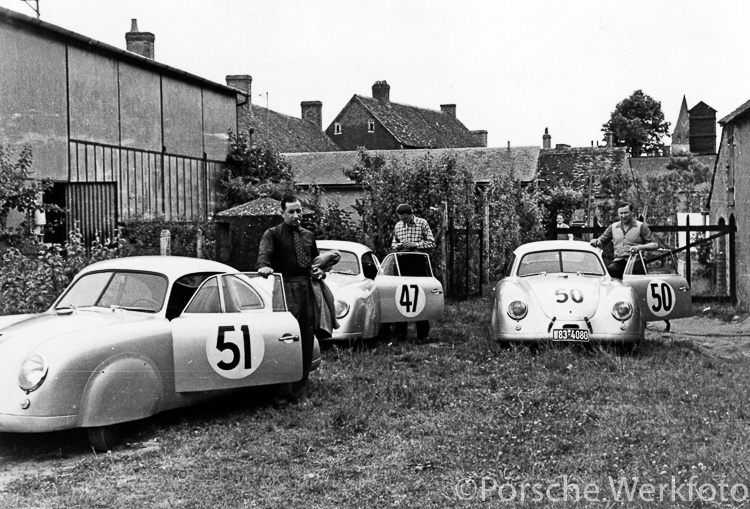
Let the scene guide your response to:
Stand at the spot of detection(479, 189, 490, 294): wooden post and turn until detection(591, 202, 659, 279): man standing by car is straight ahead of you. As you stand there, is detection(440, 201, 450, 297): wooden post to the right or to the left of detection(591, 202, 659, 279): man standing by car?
right

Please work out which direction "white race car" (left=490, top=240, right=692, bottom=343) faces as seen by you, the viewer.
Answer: facing the viewer

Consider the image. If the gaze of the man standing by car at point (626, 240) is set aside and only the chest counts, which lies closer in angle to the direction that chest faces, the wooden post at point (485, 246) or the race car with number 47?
the race car with number 47

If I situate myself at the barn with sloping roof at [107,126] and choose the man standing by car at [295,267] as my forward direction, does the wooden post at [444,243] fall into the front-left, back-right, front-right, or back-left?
front-left

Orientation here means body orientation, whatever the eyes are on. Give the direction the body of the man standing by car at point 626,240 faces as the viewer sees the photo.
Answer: toward the camera

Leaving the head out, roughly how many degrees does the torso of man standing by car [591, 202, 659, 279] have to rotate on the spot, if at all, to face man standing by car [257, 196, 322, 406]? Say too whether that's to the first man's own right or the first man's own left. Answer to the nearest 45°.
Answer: approximately 45° to the first man's own right

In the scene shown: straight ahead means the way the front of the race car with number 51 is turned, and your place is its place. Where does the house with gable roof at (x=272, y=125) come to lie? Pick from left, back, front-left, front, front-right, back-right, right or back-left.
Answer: back-right

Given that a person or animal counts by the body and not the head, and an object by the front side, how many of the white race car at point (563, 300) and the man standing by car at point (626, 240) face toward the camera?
2

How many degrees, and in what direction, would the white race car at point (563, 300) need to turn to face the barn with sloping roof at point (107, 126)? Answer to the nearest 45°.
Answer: approximately 135° to its right

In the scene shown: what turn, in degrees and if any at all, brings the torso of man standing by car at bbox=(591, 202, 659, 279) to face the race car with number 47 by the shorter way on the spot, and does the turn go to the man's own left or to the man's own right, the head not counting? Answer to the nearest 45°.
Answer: approximately 45° to the man's own right

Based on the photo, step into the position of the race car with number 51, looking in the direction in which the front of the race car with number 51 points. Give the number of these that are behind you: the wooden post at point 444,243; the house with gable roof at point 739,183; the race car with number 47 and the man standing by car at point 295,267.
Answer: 4

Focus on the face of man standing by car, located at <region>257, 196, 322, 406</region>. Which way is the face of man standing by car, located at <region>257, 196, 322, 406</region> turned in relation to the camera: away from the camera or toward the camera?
toward the camera

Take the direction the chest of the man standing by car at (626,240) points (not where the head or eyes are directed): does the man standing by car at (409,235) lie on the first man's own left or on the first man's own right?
on the first man's own right

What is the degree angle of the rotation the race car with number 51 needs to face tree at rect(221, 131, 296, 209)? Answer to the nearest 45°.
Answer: approximately 135° to its right

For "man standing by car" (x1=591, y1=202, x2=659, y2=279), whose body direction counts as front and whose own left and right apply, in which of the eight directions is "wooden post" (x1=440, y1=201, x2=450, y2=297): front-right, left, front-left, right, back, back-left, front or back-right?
back-right

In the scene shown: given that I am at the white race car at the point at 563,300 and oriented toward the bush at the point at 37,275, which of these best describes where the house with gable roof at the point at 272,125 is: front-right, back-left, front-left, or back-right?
front-right

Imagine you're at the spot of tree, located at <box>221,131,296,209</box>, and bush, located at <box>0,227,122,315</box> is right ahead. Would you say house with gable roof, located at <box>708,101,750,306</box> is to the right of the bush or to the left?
left

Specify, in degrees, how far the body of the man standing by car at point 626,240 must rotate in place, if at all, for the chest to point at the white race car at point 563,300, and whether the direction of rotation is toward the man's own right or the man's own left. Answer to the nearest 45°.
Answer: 0° — they already face it

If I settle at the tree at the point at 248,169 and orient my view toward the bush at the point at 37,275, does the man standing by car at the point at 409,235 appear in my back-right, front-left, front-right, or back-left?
front-left

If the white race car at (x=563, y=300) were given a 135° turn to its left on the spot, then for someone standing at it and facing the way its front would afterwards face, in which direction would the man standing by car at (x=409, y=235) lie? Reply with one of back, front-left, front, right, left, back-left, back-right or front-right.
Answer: left

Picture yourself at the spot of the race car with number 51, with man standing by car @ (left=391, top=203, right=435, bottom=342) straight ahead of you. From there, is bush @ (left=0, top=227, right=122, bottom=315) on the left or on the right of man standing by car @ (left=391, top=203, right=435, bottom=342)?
left

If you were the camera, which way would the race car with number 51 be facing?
facing the viewer and to the left of the viewer
